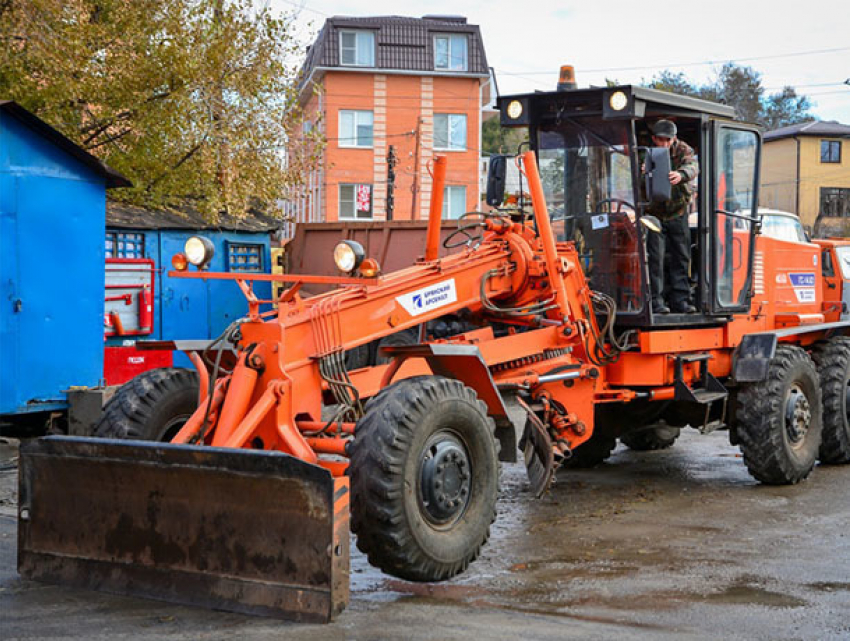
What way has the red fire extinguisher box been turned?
toward the camera

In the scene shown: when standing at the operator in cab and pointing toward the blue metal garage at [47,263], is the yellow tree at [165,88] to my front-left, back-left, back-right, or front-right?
front-right

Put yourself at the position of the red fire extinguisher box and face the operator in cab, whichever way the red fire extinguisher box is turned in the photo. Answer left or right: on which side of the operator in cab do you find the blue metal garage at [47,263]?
right

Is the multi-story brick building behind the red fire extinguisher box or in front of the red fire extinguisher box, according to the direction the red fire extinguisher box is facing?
behind

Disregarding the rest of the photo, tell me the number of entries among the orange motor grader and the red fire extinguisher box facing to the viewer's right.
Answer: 0

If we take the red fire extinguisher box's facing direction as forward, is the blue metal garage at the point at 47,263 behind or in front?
in front

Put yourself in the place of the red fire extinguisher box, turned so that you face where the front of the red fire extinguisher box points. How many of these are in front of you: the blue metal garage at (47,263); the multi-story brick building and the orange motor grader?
2

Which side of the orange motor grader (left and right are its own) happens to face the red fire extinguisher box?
right

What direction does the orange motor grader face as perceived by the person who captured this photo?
facing the viewer and to the left of the viewer

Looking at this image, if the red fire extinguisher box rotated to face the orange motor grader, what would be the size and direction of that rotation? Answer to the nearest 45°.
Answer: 0° — it already faces it

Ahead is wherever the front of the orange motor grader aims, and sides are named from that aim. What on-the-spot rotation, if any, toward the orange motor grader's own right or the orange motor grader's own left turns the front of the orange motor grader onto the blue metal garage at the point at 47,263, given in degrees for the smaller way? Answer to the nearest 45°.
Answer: approximately 90° to the orange motor grader's own right

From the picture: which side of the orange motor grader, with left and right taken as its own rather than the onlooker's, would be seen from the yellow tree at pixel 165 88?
right
